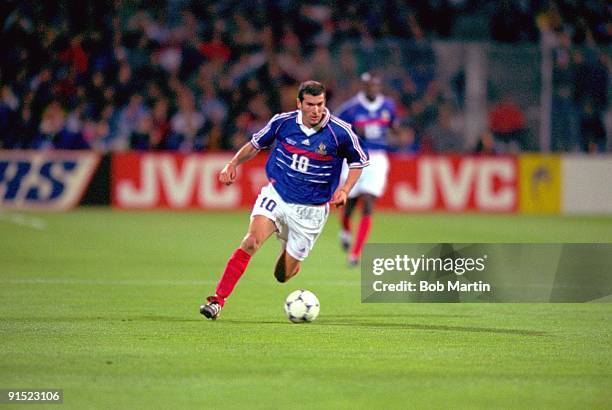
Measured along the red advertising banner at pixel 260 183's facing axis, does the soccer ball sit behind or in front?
in front

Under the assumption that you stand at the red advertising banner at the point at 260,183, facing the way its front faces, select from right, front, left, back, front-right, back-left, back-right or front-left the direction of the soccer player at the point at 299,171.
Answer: front

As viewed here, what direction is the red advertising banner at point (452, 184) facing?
toward the camera

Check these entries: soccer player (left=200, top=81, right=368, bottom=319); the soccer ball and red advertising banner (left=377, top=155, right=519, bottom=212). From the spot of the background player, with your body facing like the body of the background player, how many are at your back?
1

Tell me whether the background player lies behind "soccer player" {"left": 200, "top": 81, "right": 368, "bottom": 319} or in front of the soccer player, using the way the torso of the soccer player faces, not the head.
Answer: behind

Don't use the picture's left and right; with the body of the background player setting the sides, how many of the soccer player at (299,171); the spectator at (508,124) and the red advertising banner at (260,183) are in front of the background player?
1

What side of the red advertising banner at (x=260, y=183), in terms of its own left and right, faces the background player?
front

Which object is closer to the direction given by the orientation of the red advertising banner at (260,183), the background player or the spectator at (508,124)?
the background player

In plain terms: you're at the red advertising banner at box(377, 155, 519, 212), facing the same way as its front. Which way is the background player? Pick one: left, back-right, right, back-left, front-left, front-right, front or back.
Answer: front

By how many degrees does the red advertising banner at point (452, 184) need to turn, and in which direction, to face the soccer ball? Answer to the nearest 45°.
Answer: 0° — it already faces it

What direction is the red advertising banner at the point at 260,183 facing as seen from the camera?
toward the camera

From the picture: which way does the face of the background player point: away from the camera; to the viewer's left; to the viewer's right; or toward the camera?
toward the camera

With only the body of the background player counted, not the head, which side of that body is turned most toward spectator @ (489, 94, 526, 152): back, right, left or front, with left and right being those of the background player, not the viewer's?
back

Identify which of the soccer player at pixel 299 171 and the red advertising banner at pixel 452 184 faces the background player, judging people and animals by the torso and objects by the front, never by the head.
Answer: the red advertising banner
